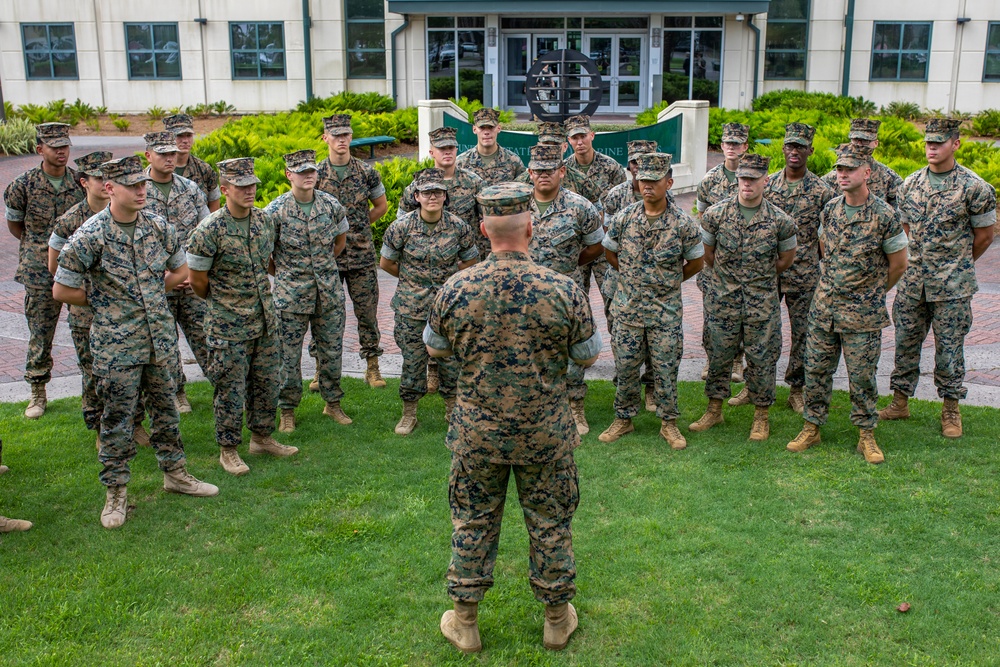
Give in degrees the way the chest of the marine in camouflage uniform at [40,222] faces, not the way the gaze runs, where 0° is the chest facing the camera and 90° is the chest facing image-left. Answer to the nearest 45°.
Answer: approximately 315°

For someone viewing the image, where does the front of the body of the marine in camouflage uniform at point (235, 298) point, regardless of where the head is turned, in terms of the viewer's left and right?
facing the viewer and to the right of the viewer

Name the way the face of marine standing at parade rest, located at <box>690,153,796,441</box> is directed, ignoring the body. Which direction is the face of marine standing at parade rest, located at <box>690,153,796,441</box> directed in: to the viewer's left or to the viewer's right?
to the viewer's left

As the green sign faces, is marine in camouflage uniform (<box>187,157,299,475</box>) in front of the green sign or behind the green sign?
in front

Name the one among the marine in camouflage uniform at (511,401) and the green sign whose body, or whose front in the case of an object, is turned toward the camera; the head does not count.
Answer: the green sign

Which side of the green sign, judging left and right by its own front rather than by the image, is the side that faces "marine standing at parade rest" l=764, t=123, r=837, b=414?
front

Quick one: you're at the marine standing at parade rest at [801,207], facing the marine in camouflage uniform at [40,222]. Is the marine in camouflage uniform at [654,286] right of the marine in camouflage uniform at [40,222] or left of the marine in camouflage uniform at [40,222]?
left

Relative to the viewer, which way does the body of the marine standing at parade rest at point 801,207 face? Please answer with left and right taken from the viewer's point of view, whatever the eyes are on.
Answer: facing the viewer

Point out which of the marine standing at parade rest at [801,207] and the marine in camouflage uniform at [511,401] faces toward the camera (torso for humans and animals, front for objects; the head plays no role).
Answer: the marine standing at parade rest

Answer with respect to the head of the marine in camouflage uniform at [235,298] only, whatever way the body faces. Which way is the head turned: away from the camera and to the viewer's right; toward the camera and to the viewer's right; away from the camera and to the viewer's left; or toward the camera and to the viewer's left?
toward the camera and to the viewer's right

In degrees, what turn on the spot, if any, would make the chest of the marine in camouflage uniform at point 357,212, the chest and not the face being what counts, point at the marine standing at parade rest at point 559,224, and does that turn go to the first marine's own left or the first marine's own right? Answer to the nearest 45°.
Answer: approximately 45° to the first marine's own left

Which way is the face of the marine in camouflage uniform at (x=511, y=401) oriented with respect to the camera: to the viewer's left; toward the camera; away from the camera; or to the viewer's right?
away from the camera

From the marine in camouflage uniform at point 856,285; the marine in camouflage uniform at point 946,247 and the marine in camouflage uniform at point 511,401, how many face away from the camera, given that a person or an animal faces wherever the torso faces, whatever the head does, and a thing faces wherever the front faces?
1

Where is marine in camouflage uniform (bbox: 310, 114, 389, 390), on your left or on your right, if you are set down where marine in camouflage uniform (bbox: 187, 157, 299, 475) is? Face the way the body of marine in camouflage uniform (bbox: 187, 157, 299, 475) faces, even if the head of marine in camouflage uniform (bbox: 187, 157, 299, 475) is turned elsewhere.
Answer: on your left

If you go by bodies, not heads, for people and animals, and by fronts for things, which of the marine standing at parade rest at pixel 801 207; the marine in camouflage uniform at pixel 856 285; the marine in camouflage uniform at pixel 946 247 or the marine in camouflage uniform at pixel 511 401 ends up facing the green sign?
the marine in camouflage uniform at pixel 511 401

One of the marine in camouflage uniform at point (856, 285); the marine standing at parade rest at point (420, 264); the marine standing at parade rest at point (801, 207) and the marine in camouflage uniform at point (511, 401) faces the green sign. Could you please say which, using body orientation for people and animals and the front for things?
the marine in camouflage uniform at point (511, 401)

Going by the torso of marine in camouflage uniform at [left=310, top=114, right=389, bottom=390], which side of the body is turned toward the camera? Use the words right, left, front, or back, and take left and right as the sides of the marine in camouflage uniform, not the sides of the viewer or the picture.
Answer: front
